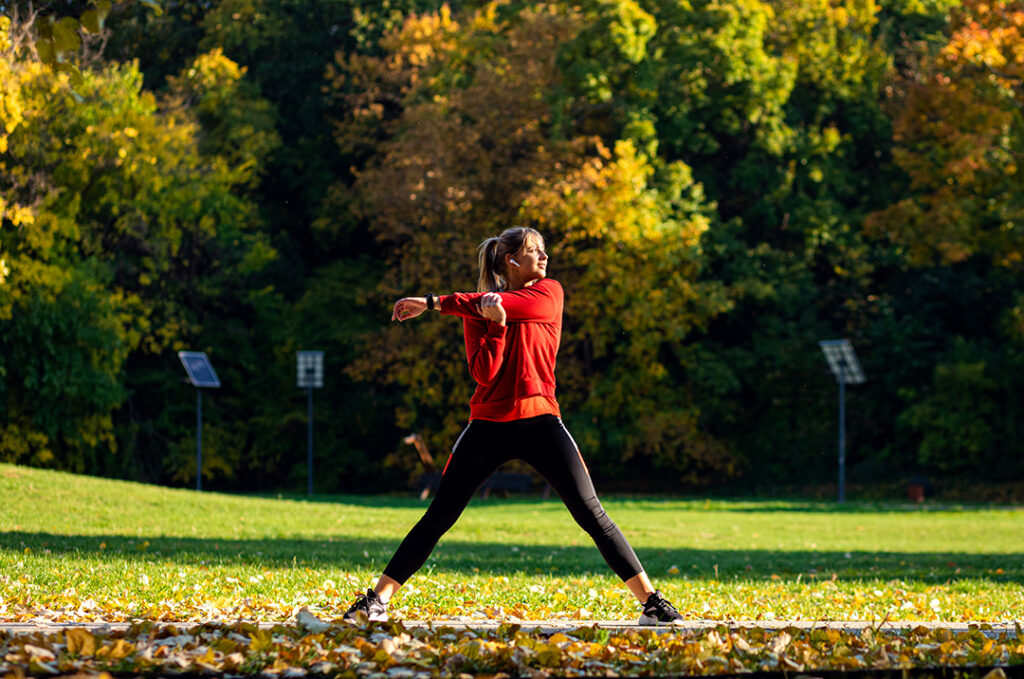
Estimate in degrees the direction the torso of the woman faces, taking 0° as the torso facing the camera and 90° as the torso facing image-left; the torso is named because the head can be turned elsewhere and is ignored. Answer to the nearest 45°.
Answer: approximately 0°

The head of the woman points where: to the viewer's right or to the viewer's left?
to the viewer's right

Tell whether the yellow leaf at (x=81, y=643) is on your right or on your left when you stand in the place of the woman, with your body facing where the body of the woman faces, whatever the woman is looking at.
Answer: on your right
